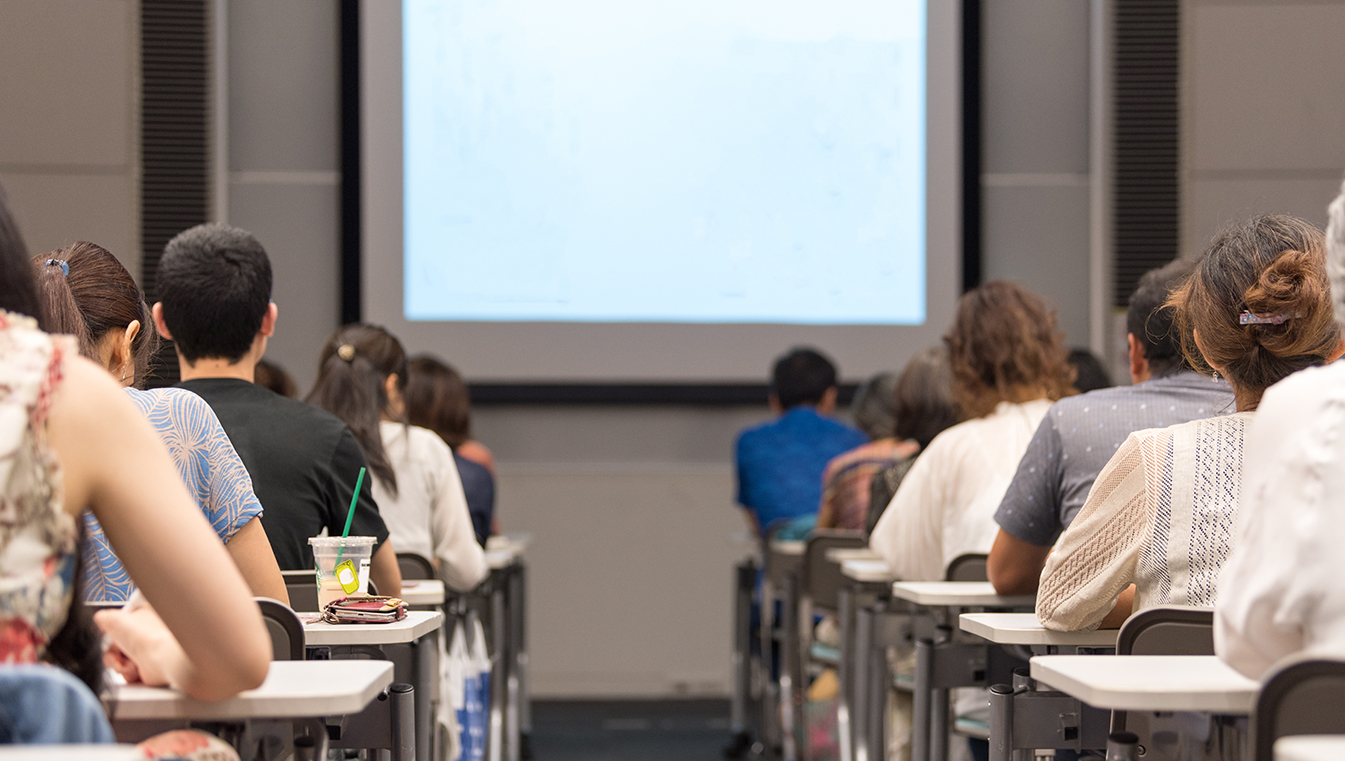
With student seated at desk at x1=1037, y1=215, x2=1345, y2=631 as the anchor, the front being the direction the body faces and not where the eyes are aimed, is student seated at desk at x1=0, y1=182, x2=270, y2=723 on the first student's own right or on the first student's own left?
on the first student's own left

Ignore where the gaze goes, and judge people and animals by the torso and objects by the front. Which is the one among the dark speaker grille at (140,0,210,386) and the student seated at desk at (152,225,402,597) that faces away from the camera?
the student seated at desk

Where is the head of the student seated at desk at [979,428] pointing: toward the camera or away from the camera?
away from the camera

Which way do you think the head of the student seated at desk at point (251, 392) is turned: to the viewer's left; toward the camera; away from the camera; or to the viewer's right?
away from the camera

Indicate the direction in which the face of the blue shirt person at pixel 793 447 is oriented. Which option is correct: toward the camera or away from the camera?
away from the camera

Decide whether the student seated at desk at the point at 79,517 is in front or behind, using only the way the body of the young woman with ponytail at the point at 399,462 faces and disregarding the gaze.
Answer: behind

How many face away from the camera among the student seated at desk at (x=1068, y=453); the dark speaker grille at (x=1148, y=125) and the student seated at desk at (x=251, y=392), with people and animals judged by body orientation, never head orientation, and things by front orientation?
2

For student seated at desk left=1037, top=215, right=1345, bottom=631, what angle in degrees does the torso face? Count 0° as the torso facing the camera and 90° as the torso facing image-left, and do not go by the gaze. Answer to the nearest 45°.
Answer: approximately 135°

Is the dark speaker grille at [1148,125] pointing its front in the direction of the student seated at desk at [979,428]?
yes

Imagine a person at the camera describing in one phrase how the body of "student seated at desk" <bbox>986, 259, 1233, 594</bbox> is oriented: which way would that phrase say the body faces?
away from the camera
